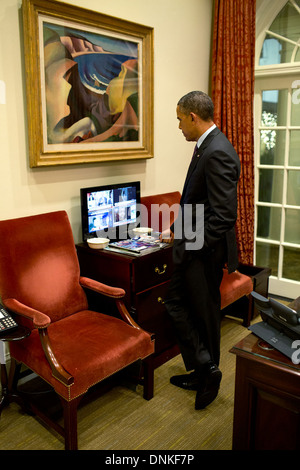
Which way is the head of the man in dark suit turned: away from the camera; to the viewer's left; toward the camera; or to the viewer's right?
to the viewer's left

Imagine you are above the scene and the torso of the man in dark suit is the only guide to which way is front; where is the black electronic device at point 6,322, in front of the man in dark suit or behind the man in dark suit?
in front

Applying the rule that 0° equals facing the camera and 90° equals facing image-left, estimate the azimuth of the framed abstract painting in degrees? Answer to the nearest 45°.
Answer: approximately 315°

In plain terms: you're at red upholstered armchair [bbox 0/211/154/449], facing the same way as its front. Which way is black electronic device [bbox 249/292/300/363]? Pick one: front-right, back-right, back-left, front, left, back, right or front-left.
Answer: front

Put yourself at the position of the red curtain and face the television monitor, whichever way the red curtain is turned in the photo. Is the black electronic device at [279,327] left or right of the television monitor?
left

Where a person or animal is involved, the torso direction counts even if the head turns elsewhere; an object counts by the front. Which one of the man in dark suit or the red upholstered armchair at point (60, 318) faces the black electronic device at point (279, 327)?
the red upholstered armchair

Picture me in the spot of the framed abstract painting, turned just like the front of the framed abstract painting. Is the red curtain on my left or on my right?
on my left

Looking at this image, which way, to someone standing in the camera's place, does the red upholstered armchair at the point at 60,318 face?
facing the viewer and to the right of the viewer

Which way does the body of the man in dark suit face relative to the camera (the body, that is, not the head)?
to the viewer's left

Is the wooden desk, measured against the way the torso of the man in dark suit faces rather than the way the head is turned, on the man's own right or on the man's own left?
on the man's own left

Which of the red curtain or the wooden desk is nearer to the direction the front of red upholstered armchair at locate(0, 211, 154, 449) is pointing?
the wooden desk

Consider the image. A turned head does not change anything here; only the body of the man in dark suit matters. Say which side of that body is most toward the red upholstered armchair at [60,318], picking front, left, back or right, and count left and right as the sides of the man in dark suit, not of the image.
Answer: front
